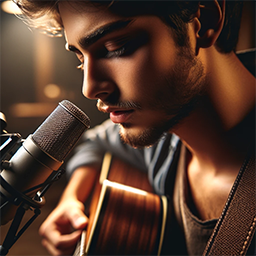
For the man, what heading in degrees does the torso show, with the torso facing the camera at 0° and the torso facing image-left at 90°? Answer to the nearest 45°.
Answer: approximately 45°

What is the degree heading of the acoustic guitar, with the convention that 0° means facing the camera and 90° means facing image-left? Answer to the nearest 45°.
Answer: approximately 90°
